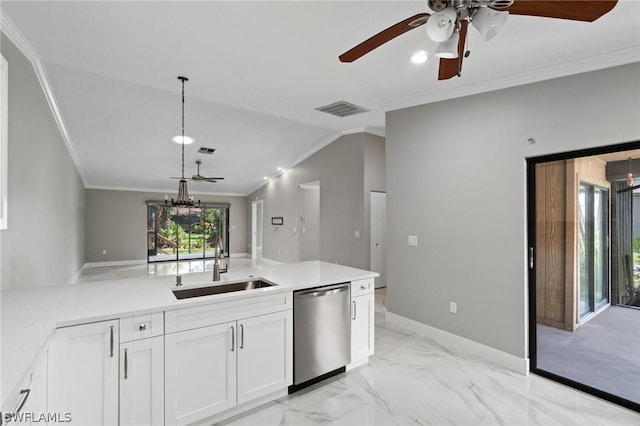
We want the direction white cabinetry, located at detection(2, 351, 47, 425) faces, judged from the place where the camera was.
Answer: facing to the right of the viewer

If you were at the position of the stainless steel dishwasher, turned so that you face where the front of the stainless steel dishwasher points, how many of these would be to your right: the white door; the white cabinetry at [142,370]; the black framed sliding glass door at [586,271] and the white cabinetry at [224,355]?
2

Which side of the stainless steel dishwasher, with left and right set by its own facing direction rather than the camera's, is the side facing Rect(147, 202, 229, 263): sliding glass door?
back

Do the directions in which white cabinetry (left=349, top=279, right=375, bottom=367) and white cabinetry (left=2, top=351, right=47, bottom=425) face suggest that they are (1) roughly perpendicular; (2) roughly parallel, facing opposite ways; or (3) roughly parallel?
roughly perpendicular

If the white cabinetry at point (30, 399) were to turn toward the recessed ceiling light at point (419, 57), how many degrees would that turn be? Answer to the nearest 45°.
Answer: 0° — it already faces it

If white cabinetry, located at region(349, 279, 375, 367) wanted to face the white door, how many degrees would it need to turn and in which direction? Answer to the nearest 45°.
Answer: approximately 135° to its left

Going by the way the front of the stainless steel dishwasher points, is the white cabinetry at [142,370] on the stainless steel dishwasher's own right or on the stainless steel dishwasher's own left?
on the stainless steel dishwasher's own right

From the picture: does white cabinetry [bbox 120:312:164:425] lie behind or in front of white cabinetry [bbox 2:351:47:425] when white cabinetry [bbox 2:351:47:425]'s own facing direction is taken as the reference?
in front

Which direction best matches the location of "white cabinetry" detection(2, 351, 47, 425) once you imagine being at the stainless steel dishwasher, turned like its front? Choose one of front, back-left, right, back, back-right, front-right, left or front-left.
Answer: right

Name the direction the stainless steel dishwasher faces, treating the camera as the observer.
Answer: facing the viewer and to the right of the viewer

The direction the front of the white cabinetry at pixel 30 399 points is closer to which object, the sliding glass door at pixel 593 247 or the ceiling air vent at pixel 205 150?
the sliding glass door

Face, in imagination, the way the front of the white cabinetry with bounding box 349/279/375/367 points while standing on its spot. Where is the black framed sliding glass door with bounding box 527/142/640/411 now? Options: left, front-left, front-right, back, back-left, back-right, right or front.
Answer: front-left

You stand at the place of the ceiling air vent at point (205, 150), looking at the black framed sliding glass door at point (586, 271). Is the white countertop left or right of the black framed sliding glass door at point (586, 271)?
right

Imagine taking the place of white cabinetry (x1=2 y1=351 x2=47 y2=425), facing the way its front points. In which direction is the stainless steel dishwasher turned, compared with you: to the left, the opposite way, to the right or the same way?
to the right

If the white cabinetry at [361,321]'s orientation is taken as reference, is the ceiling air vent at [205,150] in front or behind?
behind

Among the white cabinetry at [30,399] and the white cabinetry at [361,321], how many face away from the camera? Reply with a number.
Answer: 0
